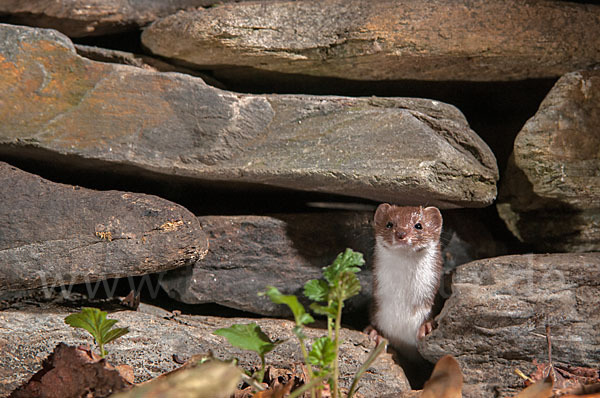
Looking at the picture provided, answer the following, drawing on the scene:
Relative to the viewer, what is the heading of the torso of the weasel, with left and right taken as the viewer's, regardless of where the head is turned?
facing the viewer

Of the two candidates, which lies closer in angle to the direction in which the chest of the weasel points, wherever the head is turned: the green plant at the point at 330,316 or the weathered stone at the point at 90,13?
the green plant

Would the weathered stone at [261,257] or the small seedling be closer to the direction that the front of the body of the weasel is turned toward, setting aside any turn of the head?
the small seedling

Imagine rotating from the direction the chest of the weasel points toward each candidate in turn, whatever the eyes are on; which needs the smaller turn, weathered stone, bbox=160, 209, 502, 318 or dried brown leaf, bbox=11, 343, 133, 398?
the dried brown leaf

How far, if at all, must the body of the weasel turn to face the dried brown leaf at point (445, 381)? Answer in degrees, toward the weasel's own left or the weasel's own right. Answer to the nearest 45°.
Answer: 0° — it already faces it

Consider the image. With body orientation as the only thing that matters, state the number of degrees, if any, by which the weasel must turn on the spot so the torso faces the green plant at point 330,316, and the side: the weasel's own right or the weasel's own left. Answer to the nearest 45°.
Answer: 0° — it already faces it

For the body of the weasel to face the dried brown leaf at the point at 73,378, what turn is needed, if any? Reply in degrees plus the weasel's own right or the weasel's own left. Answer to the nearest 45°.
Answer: approximately 45° to the weasel's own right

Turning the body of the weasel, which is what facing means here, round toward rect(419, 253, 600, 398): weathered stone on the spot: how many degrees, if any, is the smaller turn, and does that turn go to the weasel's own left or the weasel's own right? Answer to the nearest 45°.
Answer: approximately 45° to the weasel's own left

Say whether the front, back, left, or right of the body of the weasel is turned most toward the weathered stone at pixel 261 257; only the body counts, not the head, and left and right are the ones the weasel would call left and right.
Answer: right

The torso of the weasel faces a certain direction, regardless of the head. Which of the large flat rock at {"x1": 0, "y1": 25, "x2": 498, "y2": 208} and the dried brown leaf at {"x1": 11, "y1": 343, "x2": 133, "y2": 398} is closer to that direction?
the dried brown leaf
